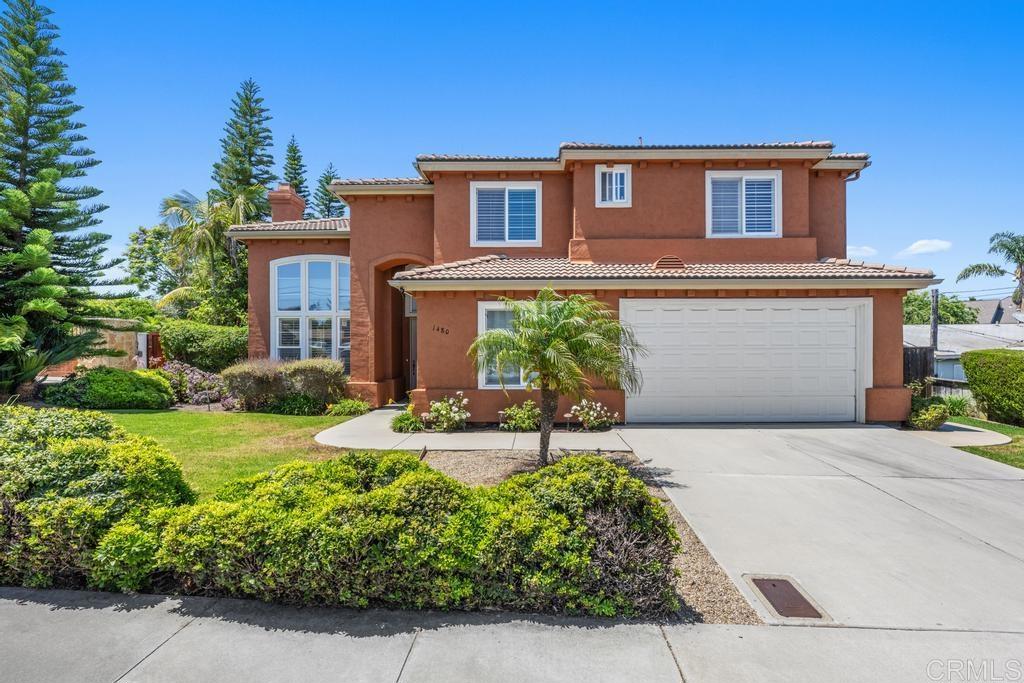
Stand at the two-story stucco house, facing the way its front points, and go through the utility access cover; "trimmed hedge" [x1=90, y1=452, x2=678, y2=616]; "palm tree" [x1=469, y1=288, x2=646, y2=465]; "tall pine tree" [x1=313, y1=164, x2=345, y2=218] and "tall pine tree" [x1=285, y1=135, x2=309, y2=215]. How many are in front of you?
3

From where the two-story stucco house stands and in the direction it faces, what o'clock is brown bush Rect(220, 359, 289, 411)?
The brown bush is roughly at 3 o'clock from the two-story stucco house.

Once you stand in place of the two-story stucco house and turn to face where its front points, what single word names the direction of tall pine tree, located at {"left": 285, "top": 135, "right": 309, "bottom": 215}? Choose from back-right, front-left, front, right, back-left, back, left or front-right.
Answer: back-right

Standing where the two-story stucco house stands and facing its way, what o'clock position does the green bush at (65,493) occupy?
The green bush is roughly at 1 o'clock from the two-story stucco house.

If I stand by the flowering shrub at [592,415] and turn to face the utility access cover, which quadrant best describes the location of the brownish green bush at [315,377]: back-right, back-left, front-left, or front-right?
back-right

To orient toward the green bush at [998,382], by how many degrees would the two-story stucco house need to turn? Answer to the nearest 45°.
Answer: approximately 90° to its left

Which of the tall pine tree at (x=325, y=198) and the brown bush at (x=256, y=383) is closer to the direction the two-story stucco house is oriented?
the brown bush

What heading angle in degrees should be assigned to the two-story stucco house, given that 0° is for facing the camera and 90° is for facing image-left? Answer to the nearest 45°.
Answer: approximately 0°

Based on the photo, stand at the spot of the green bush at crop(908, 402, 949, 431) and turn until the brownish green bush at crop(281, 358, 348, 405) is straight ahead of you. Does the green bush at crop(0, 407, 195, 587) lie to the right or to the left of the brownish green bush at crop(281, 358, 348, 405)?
left

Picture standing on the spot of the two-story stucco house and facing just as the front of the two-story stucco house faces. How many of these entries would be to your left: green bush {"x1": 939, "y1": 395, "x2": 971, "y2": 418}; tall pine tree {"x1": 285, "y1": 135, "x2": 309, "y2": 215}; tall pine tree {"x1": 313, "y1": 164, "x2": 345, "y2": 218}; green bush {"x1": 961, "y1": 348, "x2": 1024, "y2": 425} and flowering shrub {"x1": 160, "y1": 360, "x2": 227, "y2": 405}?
2

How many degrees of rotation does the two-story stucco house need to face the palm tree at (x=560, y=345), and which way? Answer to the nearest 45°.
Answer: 0° — it already faces it
